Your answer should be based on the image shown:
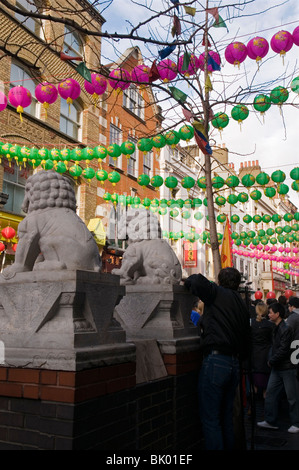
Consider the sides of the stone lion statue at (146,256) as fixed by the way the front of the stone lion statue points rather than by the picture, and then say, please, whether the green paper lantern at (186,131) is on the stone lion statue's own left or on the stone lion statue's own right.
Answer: on the stone lion statue's own right

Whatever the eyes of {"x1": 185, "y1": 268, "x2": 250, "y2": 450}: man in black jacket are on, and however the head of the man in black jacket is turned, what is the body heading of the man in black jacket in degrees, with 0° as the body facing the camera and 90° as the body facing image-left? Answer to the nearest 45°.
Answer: approximately 135°

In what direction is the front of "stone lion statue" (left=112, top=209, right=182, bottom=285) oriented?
to the viewer's left

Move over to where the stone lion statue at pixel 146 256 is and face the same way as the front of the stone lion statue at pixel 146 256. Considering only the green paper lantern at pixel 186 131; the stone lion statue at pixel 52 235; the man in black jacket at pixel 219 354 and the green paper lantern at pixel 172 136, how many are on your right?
2

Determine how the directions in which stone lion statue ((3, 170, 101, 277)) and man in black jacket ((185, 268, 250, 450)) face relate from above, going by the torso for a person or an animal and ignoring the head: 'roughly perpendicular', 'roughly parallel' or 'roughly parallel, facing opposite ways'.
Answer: roughly perpendicular

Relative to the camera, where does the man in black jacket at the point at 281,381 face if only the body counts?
to the viewer's left
